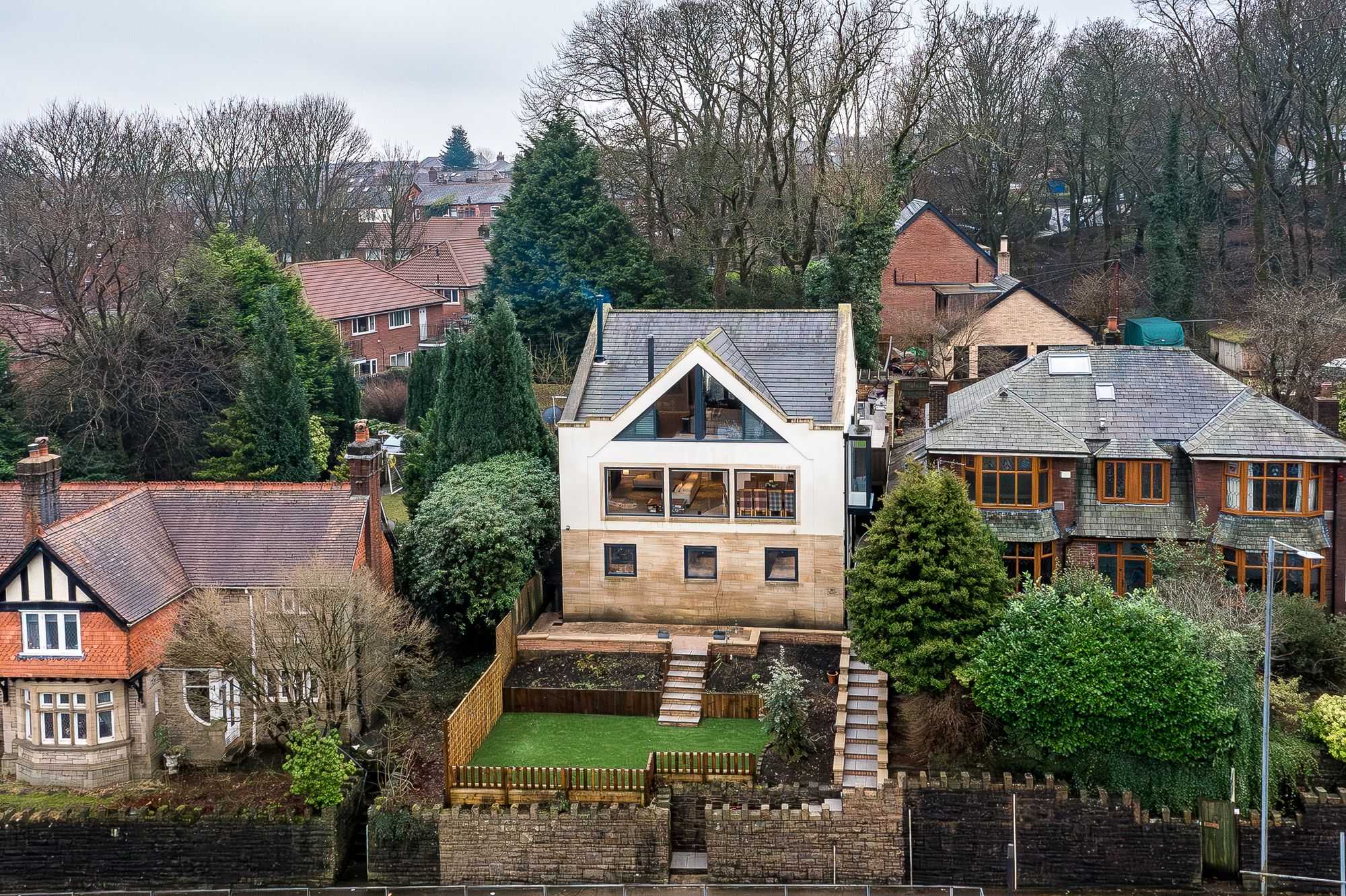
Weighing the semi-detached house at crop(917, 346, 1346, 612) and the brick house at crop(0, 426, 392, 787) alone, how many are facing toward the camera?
2

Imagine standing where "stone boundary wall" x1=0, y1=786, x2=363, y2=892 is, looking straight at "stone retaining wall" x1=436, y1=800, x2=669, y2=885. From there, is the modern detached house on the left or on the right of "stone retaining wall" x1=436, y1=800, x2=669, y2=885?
left

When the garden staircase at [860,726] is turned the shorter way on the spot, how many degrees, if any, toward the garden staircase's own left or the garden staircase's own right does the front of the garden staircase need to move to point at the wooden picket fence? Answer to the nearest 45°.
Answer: approximately 90° to the garden staircase's own right

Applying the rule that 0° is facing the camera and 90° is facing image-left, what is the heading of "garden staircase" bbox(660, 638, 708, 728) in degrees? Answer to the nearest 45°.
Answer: approximately 0°

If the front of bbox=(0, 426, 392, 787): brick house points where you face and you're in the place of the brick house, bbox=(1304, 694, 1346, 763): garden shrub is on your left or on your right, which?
on your left

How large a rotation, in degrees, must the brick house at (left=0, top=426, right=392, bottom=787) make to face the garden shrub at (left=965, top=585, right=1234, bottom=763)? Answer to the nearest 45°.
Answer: approximately 45° to its left

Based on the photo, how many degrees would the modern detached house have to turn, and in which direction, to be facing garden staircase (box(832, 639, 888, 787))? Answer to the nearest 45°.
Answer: approximately 45° to its left
